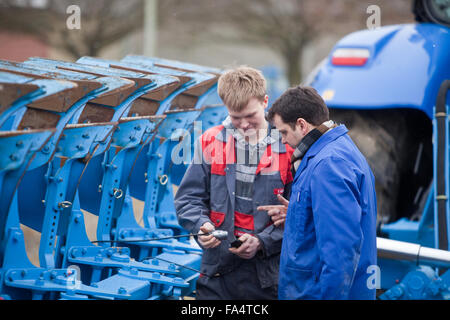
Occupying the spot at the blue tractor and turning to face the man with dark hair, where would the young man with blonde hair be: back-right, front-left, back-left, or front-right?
front-right

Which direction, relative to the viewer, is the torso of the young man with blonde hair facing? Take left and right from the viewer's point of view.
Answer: facing the viewer

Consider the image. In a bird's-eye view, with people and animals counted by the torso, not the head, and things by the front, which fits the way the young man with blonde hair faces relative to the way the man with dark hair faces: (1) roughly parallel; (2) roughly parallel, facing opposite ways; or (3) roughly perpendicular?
roughly perpendicular

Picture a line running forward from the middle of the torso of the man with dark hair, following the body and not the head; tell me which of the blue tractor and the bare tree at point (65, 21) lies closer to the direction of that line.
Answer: the bare tree

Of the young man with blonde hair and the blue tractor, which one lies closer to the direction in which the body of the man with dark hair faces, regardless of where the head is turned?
the young man with blonde hair

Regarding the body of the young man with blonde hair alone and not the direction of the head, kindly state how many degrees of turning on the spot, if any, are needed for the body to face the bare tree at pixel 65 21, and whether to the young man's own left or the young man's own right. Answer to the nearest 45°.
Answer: approximately 180°

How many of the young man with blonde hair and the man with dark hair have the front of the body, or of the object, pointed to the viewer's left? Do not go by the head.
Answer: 1

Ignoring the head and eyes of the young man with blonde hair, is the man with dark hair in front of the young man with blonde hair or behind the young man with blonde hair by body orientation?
in front

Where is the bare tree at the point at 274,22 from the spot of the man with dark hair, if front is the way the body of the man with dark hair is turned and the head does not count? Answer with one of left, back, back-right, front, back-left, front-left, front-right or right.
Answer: right

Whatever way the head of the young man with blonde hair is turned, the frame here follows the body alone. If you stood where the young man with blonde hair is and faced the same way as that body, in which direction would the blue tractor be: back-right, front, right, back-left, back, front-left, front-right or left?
back-left

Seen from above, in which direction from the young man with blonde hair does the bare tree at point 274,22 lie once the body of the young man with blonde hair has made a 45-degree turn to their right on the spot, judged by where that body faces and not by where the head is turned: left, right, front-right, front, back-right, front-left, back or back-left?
back-right

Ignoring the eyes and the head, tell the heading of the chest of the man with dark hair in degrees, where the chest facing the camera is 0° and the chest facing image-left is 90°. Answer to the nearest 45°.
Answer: approximately 90°

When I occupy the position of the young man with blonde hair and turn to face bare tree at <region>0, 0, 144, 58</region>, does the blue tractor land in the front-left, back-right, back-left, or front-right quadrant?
front-right

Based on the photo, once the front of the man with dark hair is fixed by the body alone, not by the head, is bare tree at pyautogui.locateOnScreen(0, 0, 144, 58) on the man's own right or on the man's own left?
on the man's own right

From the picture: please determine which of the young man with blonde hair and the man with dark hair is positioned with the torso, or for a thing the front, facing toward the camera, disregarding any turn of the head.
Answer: the young man with blonde hair

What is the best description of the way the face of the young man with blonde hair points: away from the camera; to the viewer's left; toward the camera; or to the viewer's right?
toward the camera
